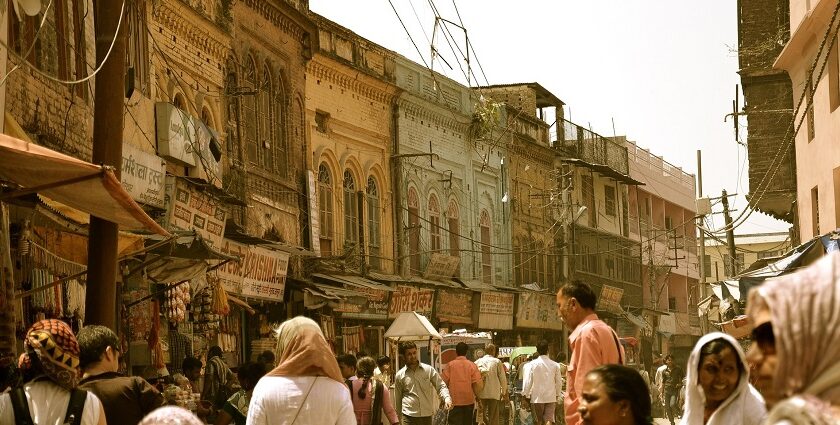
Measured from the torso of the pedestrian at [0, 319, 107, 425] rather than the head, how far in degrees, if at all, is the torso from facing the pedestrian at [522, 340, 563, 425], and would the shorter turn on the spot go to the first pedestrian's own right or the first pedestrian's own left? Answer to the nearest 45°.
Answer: approximately 45° to the first pedestrian's own right

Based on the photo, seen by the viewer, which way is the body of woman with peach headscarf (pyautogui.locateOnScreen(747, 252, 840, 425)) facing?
to the viewer's left

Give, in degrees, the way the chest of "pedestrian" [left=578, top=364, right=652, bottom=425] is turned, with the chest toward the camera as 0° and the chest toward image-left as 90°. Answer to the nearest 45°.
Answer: approximately 90°

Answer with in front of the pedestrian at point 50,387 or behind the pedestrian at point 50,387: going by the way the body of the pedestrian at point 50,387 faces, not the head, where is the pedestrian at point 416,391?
in front

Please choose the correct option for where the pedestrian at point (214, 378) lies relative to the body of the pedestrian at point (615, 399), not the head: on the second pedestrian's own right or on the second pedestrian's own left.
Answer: on the second pedestrian's own right

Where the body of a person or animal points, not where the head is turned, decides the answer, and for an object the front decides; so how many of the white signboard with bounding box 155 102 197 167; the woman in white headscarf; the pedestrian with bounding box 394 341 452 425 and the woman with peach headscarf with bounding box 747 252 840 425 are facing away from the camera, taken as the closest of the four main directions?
0

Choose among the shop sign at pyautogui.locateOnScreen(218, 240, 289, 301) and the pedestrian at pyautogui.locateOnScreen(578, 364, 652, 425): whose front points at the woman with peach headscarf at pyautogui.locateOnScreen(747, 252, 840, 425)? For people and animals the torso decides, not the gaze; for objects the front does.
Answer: the shop sign

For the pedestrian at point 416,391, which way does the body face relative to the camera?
toward the camera

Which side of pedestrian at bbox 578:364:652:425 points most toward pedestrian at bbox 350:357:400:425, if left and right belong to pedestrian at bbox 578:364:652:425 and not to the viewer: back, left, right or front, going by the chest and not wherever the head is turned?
right

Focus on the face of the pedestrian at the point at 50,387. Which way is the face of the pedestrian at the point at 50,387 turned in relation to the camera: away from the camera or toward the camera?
away from the camera

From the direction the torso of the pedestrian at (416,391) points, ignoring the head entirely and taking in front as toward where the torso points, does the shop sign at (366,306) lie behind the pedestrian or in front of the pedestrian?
behind

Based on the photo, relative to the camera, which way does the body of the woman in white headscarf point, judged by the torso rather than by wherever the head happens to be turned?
toward the camera

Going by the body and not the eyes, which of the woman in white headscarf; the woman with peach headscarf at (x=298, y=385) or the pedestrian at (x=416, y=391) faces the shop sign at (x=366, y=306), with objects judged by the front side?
the woman with peach headscarf

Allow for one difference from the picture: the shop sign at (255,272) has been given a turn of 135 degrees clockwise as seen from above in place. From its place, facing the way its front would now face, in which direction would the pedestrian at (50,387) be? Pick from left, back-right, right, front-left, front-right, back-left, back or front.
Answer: back-left

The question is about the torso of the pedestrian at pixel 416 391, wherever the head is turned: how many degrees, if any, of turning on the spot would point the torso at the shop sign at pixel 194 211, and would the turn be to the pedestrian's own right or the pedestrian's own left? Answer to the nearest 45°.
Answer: approximately 135° to the pedestrian's own right

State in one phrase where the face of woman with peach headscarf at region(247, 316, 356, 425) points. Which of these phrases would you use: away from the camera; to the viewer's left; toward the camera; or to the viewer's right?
away from the camera

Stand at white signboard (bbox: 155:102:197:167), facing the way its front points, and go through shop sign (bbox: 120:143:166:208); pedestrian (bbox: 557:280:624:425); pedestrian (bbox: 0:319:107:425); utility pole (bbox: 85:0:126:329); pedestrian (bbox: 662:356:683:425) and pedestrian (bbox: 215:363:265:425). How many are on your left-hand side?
1
